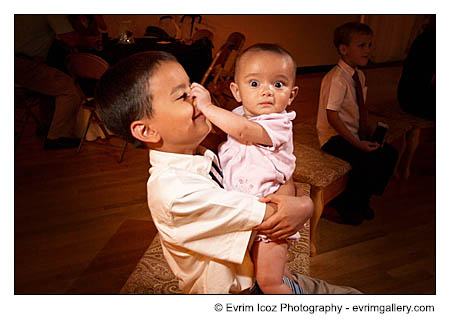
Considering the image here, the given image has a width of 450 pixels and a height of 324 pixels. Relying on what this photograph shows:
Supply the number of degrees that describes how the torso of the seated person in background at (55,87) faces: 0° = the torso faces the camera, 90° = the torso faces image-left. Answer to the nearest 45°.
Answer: approximately 270°

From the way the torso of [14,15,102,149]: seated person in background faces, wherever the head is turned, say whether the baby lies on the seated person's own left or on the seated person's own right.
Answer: on the seated person's own right

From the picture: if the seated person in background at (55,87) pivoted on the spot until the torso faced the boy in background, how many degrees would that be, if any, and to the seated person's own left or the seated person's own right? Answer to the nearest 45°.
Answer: approximately 45° to the seated person's own right
